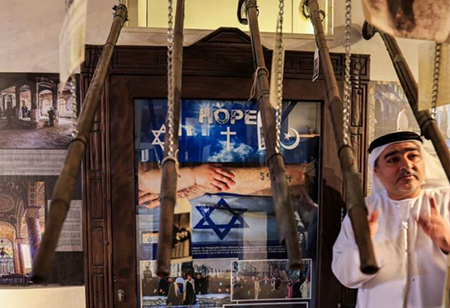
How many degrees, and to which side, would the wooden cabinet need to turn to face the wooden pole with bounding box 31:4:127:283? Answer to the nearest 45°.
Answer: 0° — it already faces it

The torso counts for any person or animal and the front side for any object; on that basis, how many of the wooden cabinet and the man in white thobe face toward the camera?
2

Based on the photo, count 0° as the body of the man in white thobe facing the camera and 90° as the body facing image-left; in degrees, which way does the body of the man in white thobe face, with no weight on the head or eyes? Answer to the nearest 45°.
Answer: approximately 0°

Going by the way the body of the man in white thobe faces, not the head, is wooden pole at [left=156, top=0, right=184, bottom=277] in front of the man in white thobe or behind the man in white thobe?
in front
